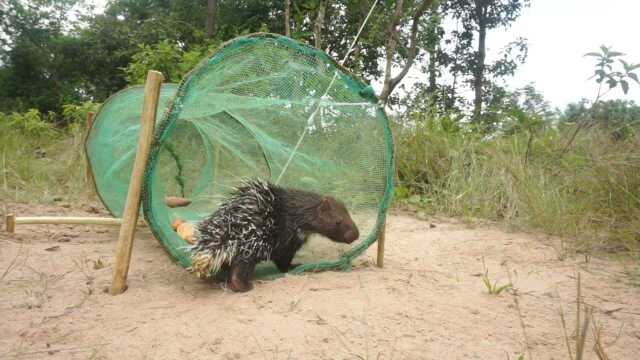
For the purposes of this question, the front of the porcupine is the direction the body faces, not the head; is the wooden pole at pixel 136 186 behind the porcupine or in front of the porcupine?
behind

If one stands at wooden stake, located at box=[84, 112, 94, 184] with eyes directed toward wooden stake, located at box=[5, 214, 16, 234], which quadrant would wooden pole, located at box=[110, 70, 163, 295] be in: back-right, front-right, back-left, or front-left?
front-left

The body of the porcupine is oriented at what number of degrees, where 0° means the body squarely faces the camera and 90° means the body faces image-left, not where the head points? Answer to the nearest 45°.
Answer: approximately 270°

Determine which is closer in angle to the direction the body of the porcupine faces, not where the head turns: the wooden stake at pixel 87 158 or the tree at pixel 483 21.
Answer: the tree

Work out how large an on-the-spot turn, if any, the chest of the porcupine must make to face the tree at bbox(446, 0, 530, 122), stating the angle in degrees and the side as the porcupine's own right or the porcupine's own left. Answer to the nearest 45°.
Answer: approximately 45° to the porcupine's own left

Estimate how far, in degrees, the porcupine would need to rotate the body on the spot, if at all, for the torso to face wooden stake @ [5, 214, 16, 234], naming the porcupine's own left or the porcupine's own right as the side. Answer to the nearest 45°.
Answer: approximately 135° to the porcupine's own left

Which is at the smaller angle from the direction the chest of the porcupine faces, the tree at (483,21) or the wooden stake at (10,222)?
the tree

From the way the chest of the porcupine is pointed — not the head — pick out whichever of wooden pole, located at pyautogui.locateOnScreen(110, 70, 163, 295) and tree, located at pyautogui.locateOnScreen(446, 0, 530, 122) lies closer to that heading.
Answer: the tree

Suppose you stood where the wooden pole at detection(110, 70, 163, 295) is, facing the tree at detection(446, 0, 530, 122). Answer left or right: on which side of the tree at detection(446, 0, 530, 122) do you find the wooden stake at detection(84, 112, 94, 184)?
left

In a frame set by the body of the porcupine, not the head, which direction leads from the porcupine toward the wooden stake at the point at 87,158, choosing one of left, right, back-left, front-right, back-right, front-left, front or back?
back-left
